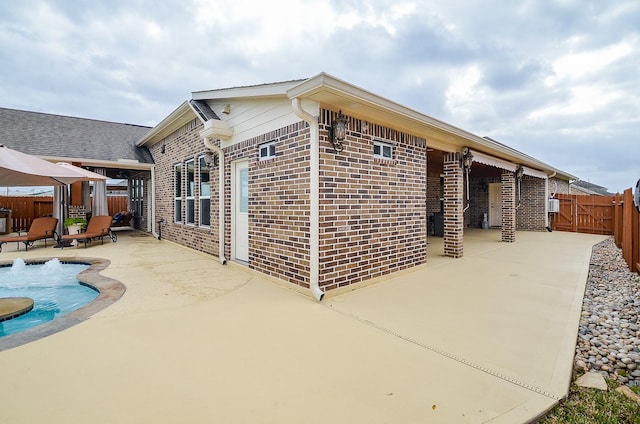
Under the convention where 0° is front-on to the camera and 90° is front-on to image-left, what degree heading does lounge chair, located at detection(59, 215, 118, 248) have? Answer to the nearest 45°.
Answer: approximately 45°

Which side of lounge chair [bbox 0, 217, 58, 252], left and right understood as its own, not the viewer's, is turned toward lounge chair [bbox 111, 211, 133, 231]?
back

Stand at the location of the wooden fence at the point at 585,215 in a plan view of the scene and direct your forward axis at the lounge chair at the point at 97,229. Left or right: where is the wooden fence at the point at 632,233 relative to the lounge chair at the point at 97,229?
left

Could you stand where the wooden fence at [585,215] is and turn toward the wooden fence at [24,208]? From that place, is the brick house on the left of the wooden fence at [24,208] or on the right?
left

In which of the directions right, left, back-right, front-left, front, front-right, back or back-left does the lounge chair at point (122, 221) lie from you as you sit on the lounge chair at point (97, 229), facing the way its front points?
back-right

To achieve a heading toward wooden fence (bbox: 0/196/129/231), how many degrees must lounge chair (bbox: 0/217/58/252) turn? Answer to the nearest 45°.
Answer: approximately 135° to its right
